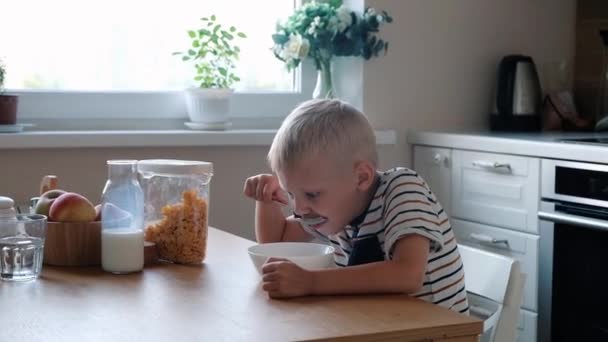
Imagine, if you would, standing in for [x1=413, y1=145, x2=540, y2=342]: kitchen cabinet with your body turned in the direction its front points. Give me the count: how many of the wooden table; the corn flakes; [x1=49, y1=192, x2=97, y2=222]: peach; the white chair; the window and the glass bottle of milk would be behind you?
0

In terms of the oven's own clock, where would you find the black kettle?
The black kettle is roughly at 4 o'clock from the oven.

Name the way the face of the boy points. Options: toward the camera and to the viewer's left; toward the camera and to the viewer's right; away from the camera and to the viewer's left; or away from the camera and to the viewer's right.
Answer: toward the camera and to the viewer's left

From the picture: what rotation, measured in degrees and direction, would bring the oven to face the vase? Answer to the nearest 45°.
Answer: approximately 90° to its right

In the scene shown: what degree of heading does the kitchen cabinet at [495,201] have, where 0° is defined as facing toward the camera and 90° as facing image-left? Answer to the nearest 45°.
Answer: approximately 45°

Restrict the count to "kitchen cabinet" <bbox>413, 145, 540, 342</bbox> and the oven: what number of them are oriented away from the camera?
0

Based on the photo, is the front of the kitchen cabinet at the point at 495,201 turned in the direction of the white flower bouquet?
no

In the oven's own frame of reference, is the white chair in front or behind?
in front

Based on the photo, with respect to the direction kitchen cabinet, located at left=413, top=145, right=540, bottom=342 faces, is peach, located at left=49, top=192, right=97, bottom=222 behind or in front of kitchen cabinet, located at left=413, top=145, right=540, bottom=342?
in front

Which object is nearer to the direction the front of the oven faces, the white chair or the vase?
the white chair

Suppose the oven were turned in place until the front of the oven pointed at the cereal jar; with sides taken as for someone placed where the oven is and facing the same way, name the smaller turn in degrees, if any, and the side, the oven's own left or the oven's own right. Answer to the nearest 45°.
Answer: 0° — it already faces it

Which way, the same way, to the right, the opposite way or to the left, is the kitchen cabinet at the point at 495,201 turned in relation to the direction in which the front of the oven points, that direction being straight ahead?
the same way

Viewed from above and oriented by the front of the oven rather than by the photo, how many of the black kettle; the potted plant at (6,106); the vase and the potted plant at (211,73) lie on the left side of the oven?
0

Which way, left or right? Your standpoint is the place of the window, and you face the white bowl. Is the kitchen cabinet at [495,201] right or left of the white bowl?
left

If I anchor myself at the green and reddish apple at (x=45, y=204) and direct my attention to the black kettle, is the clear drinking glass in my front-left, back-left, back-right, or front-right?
back-right

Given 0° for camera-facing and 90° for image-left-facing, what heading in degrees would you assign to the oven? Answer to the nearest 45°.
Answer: approximately 45°

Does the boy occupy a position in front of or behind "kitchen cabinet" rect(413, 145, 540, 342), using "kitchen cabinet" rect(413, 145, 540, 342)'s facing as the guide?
in front
